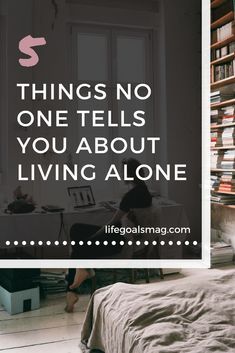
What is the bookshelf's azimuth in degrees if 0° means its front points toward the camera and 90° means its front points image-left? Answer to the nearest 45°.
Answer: approximately 45°

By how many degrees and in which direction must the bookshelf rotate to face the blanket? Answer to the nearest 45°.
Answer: approximately 45° to its left
